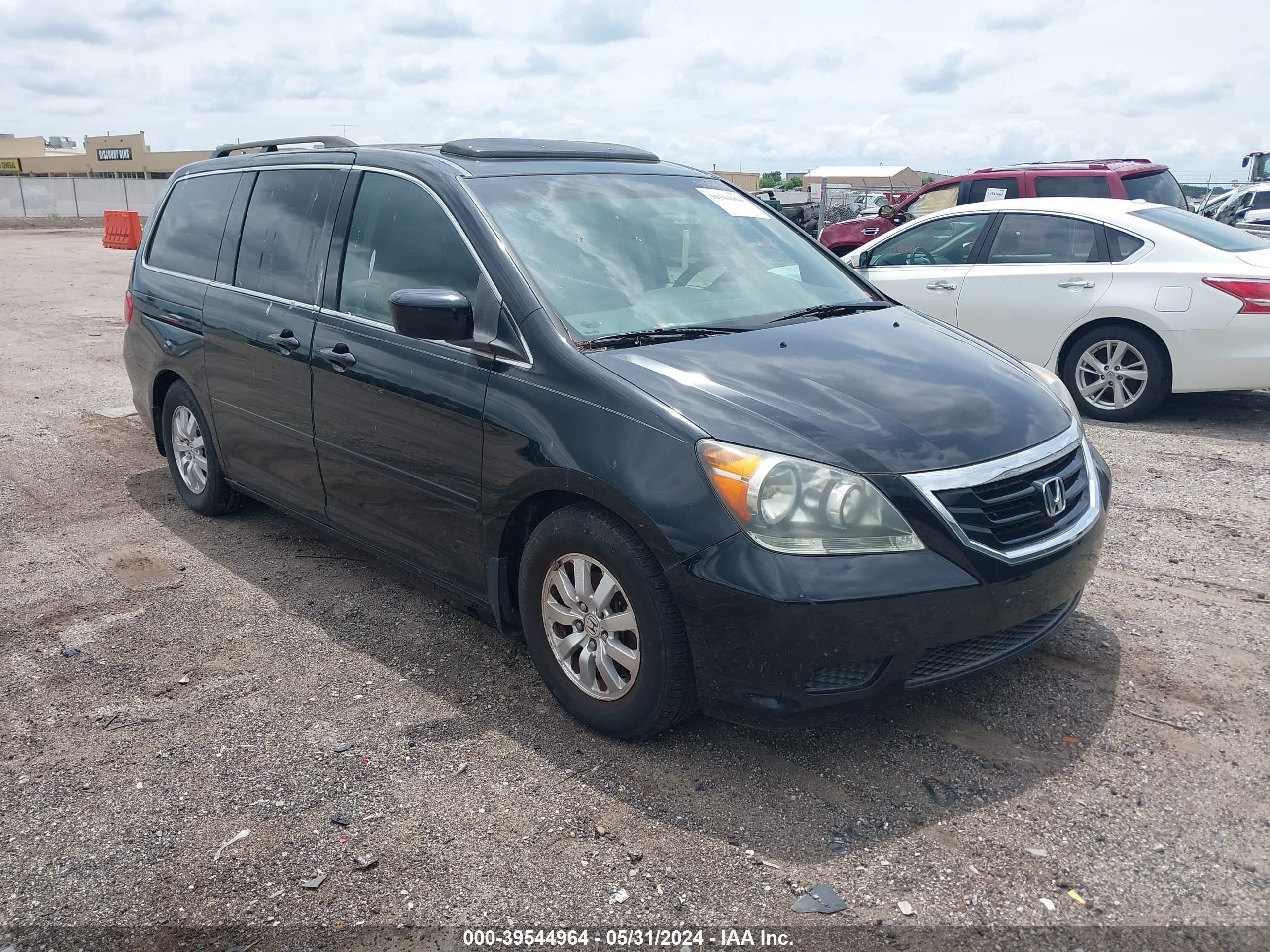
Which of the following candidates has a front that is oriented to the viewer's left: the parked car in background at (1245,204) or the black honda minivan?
the parked car in background

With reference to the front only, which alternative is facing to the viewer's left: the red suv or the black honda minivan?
the red suv

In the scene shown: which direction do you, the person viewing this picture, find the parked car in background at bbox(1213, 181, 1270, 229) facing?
facing to the left of the viewer

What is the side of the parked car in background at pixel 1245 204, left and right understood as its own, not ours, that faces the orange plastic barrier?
front

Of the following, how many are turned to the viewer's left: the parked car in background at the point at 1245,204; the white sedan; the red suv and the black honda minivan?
3

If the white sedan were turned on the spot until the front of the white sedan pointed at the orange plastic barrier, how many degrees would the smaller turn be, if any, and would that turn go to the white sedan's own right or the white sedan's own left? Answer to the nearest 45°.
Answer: approximately 45° to the white sedan's own right

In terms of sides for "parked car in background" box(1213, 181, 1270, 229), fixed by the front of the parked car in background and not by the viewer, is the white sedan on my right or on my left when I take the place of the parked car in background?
on my left

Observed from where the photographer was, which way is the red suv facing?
facing to the left of the viewer

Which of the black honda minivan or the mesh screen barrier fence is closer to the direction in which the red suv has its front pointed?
the mesh screen barrier fence

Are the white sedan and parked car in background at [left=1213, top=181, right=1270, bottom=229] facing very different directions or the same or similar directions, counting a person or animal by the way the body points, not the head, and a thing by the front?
same or similar directions

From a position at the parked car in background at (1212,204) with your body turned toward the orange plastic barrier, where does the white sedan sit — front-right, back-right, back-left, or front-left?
front-left

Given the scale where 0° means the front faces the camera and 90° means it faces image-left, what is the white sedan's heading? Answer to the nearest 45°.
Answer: approximately 90°

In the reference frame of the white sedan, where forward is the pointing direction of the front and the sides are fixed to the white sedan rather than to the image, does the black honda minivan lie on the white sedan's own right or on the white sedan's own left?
on the white sedan's own left
